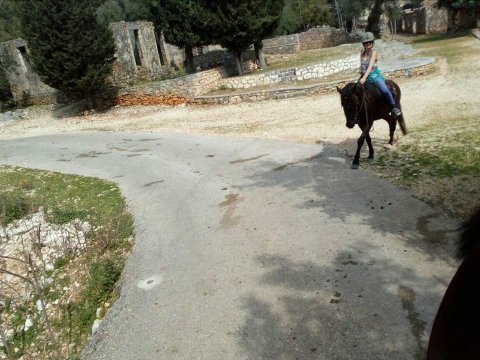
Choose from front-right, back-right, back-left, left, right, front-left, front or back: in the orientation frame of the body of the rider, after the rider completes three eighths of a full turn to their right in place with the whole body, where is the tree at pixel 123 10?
front-left

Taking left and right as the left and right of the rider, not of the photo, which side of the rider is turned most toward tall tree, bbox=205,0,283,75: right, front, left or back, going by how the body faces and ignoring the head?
right

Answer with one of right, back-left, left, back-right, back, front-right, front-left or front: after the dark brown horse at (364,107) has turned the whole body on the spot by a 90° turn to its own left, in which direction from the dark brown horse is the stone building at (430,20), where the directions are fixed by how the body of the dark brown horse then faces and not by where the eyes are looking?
back-left

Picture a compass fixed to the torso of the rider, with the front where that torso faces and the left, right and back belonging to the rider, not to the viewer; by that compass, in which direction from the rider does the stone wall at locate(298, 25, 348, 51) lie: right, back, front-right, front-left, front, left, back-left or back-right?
back-right

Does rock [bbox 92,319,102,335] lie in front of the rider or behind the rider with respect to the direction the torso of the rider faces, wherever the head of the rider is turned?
in front

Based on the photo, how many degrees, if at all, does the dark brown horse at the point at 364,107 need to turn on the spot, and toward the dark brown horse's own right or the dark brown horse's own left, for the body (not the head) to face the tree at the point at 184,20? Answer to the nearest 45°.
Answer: approximately 90° to the dark brown horse's own right

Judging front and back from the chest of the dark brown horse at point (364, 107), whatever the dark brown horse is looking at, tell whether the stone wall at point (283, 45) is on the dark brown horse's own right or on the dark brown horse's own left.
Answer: on the dark brown horse's own right

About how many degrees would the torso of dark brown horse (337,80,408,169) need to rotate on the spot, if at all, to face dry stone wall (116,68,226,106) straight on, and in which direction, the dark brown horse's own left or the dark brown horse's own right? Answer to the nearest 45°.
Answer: approximately 90° to the dark brown horse's own right

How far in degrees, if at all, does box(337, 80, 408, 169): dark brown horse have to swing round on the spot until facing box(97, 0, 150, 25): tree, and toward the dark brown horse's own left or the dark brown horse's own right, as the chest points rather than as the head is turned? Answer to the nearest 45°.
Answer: approximately 90° to the dark brown horse's own right

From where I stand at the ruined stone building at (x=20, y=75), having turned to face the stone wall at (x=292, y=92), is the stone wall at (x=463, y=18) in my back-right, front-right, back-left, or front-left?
front-left

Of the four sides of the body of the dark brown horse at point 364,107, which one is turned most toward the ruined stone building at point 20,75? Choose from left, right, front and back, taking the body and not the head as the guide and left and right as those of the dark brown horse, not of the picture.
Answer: right

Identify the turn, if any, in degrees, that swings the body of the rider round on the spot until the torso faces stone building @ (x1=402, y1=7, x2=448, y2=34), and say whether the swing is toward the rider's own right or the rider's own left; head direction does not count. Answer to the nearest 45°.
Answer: approximately 135° to the rider's own right

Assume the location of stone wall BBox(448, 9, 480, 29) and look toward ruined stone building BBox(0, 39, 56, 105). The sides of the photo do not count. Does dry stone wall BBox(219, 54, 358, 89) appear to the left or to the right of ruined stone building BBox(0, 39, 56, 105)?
left

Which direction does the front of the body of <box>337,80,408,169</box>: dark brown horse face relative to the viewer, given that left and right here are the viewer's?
facing the viewer and to the left of the viewer

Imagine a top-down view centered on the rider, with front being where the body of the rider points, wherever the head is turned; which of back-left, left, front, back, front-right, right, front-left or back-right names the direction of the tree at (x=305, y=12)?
back-right
